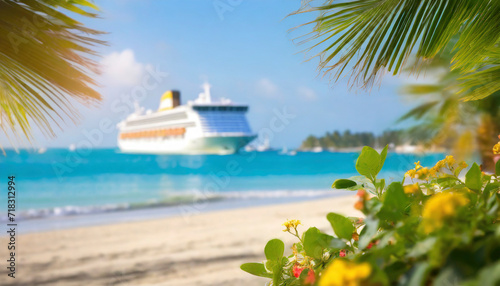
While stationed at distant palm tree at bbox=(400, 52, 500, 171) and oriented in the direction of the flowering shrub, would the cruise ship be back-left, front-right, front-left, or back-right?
back-right

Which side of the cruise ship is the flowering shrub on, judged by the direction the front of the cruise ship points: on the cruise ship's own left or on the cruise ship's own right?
on the cruise ship's own right

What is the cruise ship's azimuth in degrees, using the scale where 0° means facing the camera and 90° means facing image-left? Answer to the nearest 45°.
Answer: approximately 315°

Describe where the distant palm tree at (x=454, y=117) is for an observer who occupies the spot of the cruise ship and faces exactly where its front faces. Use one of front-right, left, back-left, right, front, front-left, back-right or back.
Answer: front-right
